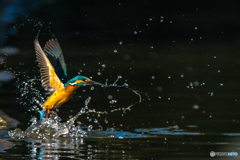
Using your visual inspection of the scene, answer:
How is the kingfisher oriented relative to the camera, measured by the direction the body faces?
to the viewer's right
